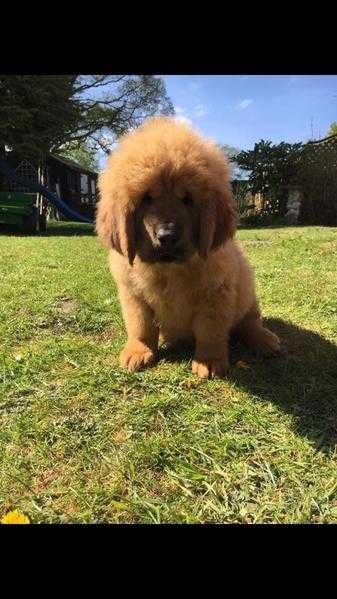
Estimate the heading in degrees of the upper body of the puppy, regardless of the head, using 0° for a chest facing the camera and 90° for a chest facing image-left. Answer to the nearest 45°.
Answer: approximately 0°

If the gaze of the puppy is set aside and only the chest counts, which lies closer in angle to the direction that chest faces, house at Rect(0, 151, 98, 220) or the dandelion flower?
the dandelion flower

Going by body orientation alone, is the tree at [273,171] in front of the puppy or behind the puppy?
behind

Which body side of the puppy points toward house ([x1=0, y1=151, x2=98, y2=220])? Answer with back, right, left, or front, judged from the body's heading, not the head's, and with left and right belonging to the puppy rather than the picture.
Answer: back

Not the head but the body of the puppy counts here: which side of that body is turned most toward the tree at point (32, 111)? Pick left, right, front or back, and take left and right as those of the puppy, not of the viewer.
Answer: back

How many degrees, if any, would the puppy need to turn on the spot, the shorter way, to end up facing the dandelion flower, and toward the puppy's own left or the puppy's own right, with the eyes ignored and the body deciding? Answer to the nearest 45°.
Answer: approximately 45° to the puppy's own right
